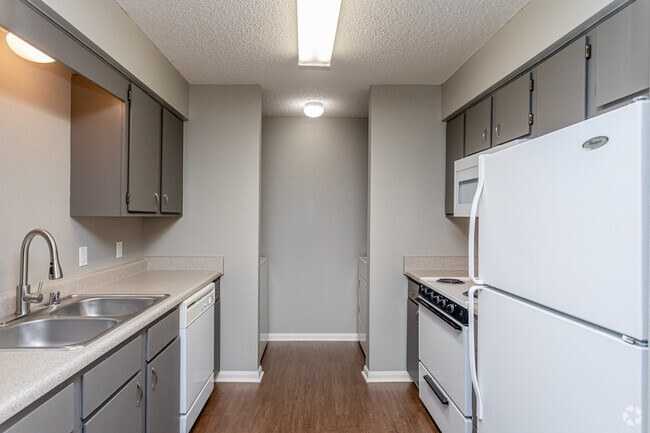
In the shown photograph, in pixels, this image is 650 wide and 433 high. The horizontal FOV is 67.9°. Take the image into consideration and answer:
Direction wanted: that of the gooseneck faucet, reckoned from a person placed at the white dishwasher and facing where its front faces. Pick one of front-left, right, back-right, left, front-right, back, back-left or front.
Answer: right

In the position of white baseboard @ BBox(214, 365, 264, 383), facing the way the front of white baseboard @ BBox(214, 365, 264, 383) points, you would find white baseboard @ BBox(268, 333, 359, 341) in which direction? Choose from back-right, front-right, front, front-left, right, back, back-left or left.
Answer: back-left

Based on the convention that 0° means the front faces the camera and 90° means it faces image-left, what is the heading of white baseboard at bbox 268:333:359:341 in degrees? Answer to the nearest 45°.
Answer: approximately 0°

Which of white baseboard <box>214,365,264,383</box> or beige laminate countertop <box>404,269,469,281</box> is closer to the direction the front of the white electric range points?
the white baseboard

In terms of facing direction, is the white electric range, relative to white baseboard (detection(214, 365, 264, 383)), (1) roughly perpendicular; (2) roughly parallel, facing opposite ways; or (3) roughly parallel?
roughly perpendicular

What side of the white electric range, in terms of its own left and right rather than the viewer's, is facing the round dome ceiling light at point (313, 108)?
right

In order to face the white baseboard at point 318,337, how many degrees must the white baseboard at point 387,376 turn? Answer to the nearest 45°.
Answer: approximately 135° to its right

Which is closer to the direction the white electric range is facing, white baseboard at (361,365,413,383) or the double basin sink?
the double basin sink

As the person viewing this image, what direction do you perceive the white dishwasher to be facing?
facing the viewer and to the right of the viewer

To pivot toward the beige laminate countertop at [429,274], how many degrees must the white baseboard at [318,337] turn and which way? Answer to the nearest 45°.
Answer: approximately 45° to its left
